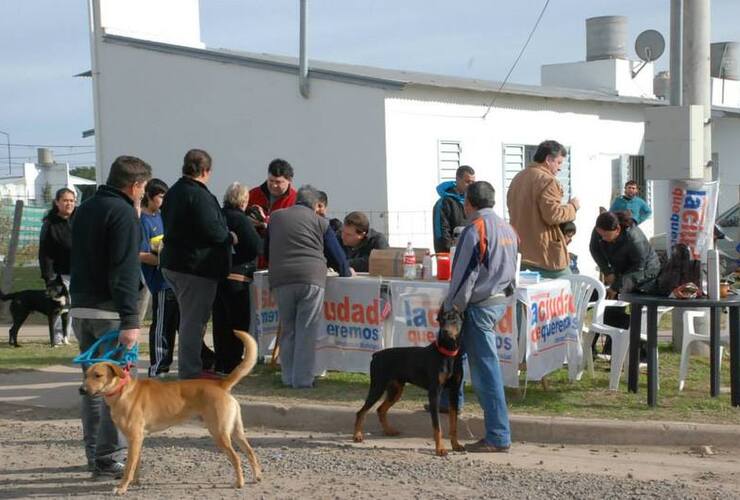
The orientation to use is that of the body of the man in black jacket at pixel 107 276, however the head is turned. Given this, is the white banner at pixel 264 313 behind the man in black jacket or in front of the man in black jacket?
in front

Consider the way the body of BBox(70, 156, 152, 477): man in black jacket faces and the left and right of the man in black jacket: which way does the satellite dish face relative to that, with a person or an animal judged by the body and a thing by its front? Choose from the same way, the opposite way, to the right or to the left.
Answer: the opposite way

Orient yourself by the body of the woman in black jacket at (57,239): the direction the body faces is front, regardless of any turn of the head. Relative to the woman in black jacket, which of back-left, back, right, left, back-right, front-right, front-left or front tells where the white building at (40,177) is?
back-left

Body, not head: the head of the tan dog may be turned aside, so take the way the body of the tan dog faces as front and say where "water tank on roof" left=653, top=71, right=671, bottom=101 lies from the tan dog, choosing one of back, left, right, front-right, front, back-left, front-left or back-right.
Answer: back-right

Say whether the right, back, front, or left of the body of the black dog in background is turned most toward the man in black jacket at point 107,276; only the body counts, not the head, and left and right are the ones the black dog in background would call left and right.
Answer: right

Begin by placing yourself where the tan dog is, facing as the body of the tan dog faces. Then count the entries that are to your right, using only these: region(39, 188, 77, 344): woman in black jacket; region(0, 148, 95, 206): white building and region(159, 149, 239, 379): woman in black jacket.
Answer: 3

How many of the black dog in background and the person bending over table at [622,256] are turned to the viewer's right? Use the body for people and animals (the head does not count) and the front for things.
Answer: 1

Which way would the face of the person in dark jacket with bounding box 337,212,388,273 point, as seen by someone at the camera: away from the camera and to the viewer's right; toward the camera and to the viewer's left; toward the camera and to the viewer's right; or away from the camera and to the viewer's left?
toward the camera and to the viewer's left

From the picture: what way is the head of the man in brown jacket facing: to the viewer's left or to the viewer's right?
to the viewer's right

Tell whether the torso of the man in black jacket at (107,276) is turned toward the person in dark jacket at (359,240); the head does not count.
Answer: yes

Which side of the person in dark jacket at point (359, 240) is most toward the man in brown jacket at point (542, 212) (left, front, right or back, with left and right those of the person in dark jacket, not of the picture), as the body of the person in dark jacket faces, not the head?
left

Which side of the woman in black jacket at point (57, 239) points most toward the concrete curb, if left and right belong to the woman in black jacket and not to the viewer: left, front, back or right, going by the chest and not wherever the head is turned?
front

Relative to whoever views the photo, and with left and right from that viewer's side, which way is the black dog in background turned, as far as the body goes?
facing to the right of the viewer
